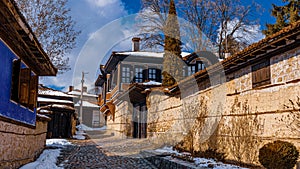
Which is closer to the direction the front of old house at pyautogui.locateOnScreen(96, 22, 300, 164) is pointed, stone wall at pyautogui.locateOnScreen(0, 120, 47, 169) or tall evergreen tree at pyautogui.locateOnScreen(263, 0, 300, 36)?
the stone wall

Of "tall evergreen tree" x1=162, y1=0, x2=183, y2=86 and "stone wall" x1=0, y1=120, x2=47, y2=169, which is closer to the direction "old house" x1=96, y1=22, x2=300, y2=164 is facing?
the stone wall

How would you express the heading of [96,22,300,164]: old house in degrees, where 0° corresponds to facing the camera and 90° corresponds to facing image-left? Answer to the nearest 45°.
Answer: approximately 45°

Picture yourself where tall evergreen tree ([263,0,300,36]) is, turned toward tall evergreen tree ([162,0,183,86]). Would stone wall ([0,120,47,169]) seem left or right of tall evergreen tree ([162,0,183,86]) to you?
left
